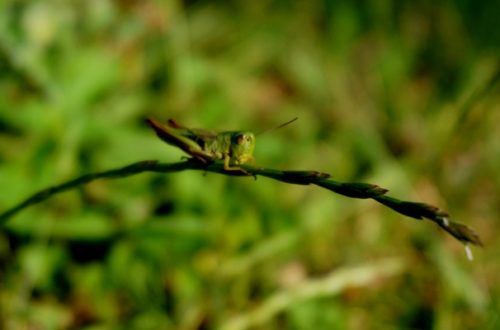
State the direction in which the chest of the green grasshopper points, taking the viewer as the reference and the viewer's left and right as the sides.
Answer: facing to the right of the viewer
